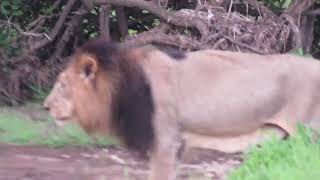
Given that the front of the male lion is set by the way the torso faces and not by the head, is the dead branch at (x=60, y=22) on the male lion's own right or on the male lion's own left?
on the male lion's own right

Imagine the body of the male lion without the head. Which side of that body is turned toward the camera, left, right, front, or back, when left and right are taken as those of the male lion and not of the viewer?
left

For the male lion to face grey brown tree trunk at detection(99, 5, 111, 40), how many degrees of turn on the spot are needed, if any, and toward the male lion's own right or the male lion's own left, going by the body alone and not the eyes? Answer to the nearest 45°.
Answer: approximately 90° to the male lion's own right

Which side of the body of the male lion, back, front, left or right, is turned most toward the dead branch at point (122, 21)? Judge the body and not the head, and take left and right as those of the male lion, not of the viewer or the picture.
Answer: right

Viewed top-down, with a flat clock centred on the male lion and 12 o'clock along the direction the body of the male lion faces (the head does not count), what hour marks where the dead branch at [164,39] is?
The dead branch is roughly at 3 o'clock from the male lion.
